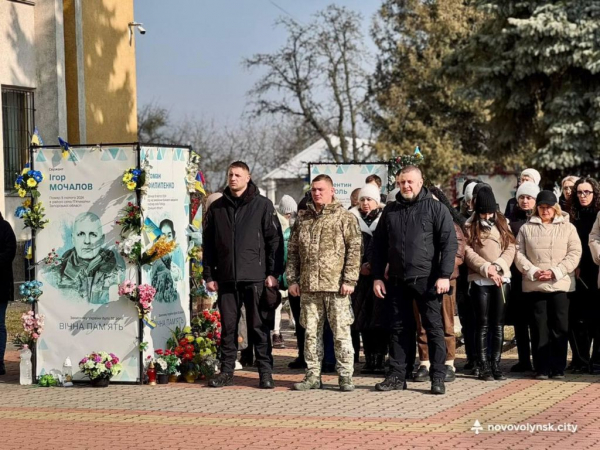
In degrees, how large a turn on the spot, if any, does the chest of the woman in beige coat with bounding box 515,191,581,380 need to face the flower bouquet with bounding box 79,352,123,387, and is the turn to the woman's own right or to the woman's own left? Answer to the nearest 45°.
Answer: approximately 90° to the woman's own right

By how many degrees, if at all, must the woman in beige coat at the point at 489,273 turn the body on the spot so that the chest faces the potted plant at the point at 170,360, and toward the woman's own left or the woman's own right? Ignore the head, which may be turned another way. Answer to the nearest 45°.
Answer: approximately 90° to the woman's own right

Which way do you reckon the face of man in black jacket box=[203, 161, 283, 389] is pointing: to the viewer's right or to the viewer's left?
to the viewer's left

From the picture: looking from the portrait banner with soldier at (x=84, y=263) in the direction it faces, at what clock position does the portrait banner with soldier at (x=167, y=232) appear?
the portrait banner with soldier at (x=167, y=232) is roughly at 9 o'clock from the portrait banner with soldier at (x=84, y=263).
